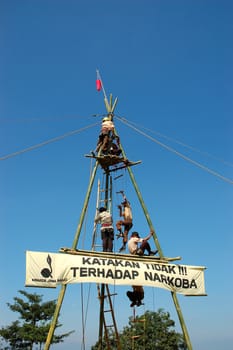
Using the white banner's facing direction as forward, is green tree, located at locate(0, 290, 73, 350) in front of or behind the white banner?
behind

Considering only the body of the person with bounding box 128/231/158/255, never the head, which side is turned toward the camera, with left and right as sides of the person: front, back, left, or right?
right

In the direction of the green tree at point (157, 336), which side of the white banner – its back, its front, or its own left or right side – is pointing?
back

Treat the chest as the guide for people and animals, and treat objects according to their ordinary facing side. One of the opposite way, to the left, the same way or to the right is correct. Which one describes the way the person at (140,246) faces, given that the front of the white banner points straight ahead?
to the left

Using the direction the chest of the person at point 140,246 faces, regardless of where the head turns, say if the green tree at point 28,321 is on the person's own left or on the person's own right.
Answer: on the person's own left

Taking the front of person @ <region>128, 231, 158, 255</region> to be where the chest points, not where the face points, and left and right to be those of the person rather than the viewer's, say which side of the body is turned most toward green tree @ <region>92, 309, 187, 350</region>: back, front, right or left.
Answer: left

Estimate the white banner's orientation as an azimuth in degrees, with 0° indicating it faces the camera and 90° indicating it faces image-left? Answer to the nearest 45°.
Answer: approximately 0°
